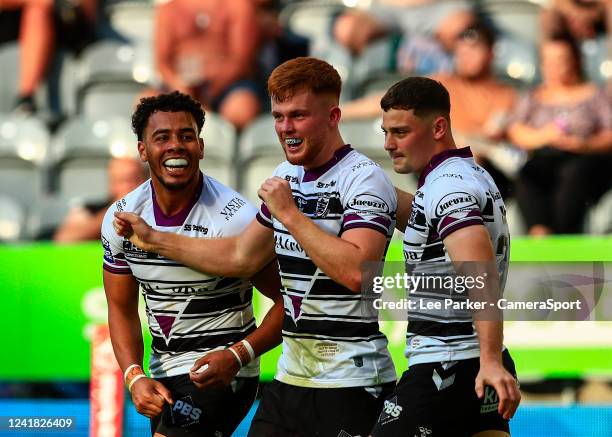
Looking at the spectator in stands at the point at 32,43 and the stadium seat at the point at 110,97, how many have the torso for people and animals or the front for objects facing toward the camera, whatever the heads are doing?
2

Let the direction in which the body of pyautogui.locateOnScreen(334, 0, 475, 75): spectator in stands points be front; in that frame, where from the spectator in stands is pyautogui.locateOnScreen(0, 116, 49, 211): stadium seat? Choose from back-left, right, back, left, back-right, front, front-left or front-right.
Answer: right

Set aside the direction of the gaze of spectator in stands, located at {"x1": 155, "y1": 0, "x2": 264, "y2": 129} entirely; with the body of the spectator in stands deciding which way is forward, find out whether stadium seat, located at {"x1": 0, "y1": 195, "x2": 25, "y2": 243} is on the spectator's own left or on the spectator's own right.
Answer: on the spectator's own right

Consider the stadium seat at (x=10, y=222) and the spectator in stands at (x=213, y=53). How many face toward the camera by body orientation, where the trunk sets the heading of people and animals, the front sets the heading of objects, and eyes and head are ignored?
2

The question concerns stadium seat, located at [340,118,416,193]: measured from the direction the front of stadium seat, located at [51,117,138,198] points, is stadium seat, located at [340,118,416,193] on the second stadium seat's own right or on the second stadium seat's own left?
on the second stadium seat's own left

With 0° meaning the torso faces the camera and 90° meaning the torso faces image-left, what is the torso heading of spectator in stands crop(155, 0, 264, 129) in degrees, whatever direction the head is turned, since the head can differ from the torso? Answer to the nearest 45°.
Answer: approximately 0°

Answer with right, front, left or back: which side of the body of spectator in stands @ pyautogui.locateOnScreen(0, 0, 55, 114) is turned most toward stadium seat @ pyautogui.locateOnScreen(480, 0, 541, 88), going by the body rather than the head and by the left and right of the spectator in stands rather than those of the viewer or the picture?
left
